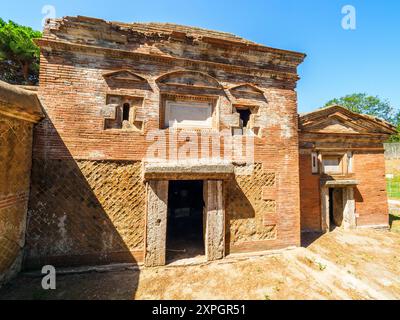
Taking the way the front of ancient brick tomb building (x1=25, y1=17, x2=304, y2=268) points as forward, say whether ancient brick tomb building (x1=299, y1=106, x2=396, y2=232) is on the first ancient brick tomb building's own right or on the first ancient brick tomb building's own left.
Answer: on the first ancient brick tomb building's own left

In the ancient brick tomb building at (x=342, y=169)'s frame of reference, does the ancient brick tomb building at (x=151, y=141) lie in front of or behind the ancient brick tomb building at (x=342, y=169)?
in front

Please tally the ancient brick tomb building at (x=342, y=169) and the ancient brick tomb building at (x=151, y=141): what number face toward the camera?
2

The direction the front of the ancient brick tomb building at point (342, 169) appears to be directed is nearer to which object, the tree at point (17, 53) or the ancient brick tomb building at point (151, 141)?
the ancient brick tomb building

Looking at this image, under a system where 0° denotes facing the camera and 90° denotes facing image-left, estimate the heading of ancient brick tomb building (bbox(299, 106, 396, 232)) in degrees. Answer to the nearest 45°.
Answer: approximately 0°

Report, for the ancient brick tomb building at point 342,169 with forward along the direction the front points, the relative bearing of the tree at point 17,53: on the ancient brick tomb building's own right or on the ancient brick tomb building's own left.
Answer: on the ancient brick tomb building's own right

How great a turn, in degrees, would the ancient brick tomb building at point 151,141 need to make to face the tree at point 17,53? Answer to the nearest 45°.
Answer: approximately 135° to its right

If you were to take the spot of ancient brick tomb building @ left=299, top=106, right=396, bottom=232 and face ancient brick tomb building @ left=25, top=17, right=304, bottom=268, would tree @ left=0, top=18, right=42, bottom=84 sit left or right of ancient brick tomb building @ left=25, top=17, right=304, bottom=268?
right
